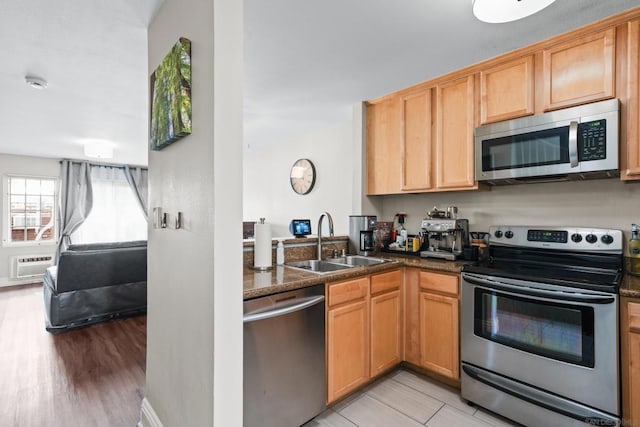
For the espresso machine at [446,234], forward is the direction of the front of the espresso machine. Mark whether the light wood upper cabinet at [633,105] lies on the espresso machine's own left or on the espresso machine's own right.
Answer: on the espresso machine's own left

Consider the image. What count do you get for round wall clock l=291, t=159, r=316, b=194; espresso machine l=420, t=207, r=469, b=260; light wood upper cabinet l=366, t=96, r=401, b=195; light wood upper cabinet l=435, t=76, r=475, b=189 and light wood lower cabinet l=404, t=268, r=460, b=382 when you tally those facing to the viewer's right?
0

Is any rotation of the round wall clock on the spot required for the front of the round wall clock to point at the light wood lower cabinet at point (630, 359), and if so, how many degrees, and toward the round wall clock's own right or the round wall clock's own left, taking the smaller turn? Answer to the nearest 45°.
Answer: approximately 90° to the round wall clock's own left

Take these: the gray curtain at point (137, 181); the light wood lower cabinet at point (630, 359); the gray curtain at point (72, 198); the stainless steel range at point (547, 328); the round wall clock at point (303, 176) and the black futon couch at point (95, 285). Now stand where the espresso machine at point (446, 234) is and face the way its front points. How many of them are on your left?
2

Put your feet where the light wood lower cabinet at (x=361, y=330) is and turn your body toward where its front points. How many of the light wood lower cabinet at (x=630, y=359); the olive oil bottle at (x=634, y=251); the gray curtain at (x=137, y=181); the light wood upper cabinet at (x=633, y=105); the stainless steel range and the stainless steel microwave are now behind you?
1

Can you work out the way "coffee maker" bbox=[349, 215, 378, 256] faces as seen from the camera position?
facing the viewer and to the right of the viewer

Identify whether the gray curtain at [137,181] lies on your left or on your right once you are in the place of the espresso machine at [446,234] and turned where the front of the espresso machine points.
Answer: on your right

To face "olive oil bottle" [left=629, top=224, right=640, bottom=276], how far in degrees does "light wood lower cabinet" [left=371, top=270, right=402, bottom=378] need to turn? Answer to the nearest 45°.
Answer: approximately 45° to its left

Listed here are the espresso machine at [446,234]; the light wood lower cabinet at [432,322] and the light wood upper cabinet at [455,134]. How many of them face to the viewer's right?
0

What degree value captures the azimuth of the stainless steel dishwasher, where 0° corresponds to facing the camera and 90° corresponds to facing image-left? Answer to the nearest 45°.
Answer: approximately 315°

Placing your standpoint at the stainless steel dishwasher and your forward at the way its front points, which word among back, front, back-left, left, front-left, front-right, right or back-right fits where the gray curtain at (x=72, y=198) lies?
back

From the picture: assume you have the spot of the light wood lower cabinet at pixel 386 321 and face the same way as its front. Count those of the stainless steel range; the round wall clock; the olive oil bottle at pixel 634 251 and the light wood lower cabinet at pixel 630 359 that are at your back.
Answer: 1

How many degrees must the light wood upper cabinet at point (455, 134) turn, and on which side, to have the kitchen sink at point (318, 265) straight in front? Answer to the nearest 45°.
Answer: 0° — it already faces it

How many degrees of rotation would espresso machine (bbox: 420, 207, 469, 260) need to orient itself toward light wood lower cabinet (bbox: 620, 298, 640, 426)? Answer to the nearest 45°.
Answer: approximately 90° to its left

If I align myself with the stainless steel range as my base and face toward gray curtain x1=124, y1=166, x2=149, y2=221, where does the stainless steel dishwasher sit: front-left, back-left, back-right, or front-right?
front-left

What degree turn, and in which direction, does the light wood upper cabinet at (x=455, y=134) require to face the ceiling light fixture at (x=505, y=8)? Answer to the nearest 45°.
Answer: approximately 45° to its left
